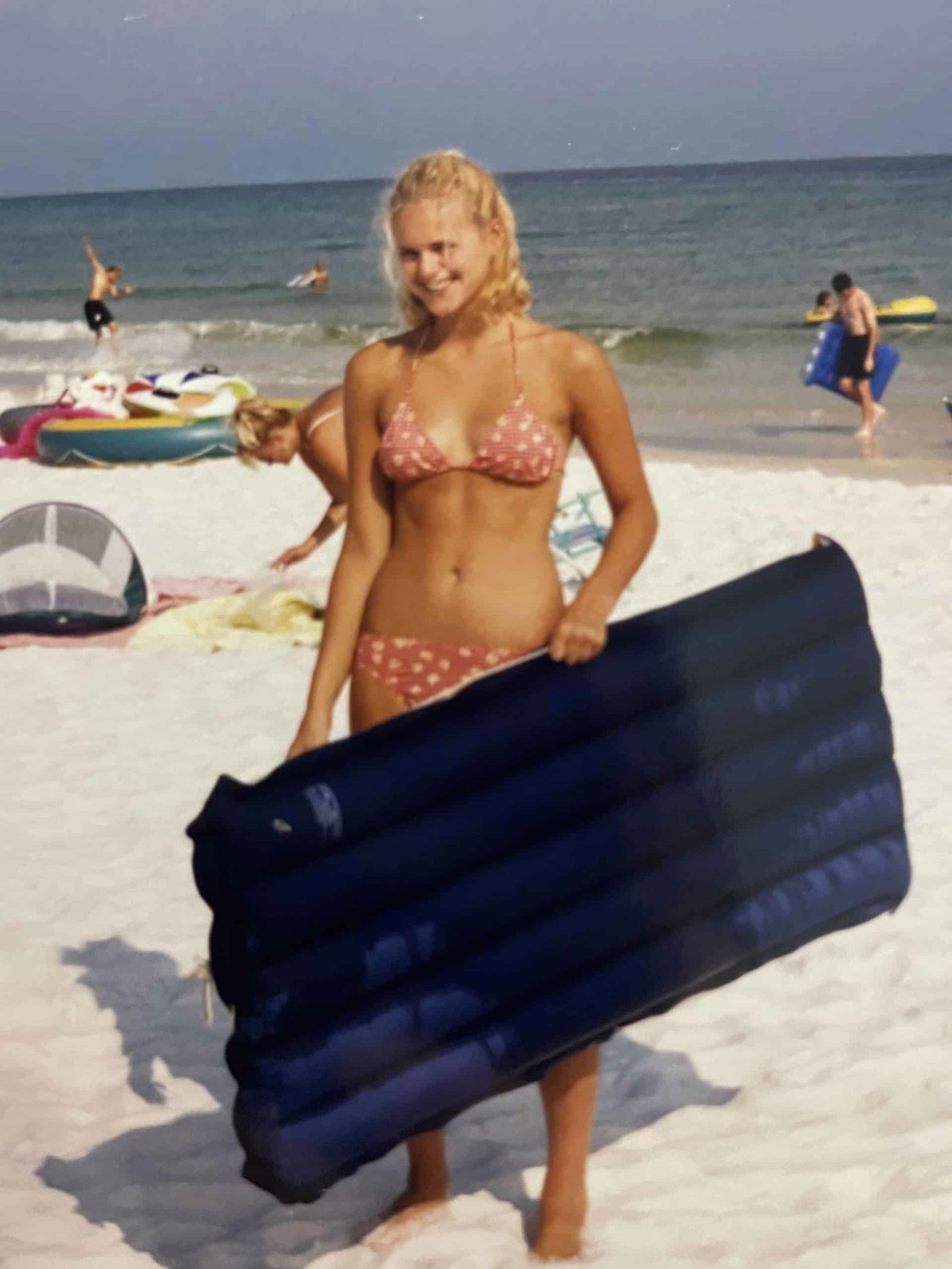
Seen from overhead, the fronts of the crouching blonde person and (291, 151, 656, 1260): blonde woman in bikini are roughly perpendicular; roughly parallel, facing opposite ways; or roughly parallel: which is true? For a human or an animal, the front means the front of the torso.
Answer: roughly perpendicular

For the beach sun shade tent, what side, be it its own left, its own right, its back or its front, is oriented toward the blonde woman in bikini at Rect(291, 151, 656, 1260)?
front

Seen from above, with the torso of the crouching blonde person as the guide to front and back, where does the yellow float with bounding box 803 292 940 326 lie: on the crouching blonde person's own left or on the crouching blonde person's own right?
on the crouching blonde person's own right

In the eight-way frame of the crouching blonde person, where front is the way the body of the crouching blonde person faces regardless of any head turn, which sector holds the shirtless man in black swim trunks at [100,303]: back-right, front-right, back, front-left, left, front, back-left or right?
right

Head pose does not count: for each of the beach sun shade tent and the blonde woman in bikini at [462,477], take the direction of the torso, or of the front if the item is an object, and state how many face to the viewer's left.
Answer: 0

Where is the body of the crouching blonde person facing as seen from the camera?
to the viewer's left

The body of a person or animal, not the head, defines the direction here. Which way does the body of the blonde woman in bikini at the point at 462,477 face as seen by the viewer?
toward the camera

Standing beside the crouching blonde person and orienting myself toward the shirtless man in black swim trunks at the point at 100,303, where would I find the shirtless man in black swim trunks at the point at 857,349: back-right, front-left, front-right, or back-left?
front-right

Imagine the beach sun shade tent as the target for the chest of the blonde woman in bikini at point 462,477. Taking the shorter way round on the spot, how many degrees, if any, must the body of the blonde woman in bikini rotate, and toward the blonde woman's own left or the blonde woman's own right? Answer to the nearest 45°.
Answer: approximately 180°

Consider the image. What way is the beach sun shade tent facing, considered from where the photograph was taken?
facing the viewer

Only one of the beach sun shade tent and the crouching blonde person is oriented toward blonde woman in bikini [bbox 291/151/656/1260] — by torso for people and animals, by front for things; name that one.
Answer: the beach sun shade tent

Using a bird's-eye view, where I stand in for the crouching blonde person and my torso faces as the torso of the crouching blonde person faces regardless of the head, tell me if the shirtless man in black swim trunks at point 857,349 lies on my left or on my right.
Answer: on my right
